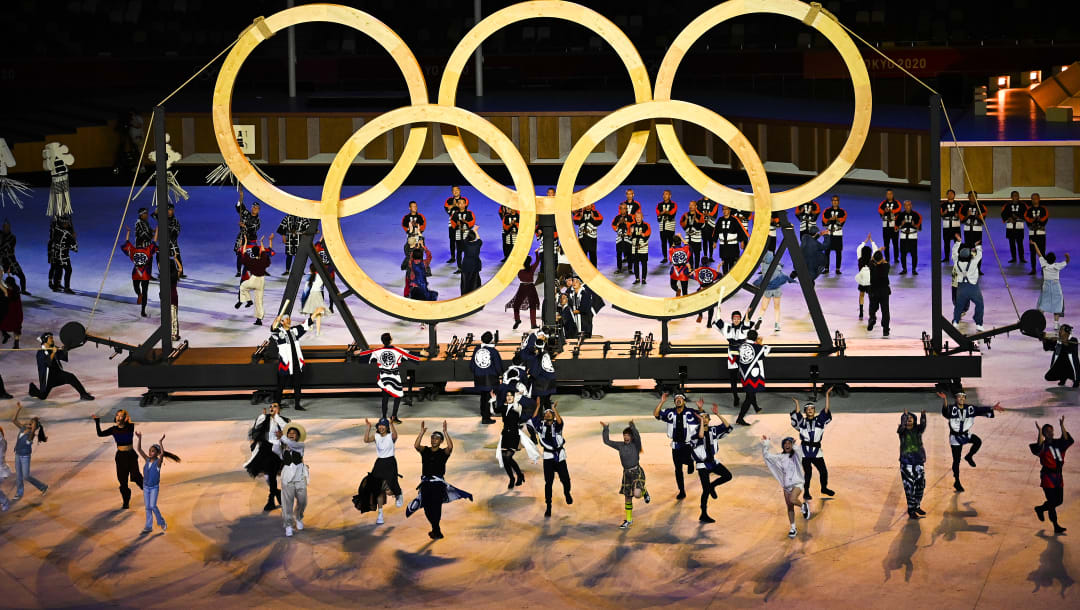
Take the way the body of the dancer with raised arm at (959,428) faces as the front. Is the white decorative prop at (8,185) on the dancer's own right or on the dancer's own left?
on the dancer's own right

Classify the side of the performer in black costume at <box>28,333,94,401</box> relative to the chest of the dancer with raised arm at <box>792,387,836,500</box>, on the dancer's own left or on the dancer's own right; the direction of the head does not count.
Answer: on the dancer's own right

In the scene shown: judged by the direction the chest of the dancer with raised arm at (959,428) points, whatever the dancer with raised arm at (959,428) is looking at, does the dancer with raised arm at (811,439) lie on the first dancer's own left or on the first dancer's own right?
on the first dancer's own right

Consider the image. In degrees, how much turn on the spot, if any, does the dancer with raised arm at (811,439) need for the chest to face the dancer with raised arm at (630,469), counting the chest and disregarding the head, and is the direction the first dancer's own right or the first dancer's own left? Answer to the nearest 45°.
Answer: approximately 45° to the first dancer's own right

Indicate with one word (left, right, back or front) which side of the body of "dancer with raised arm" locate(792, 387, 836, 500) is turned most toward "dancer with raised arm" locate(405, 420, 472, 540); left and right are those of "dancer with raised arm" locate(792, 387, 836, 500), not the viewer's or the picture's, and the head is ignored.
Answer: right

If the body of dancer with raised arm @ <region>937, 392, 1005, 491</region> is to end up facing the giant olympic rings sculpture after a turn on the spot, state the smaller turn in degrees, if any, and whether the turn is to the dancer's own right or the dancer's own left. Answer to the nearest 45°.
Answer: approximately 90° to the dancer's own right

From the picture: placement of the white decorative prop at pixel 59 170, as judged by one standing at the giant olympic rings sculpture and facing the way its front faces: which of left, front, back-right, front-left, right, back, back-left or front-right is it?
back-right

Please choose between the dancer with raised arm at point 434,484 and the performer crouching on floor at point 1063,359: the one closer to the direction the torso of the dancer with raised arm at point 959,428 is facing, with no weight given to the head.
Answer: the dancer with raised arm

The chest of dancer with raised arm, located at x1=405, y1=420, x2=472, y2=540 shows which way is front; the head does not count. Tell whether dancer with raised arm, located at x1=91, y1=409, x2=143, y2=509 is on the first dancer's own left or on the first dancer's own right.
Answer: on the first dancer's own right
